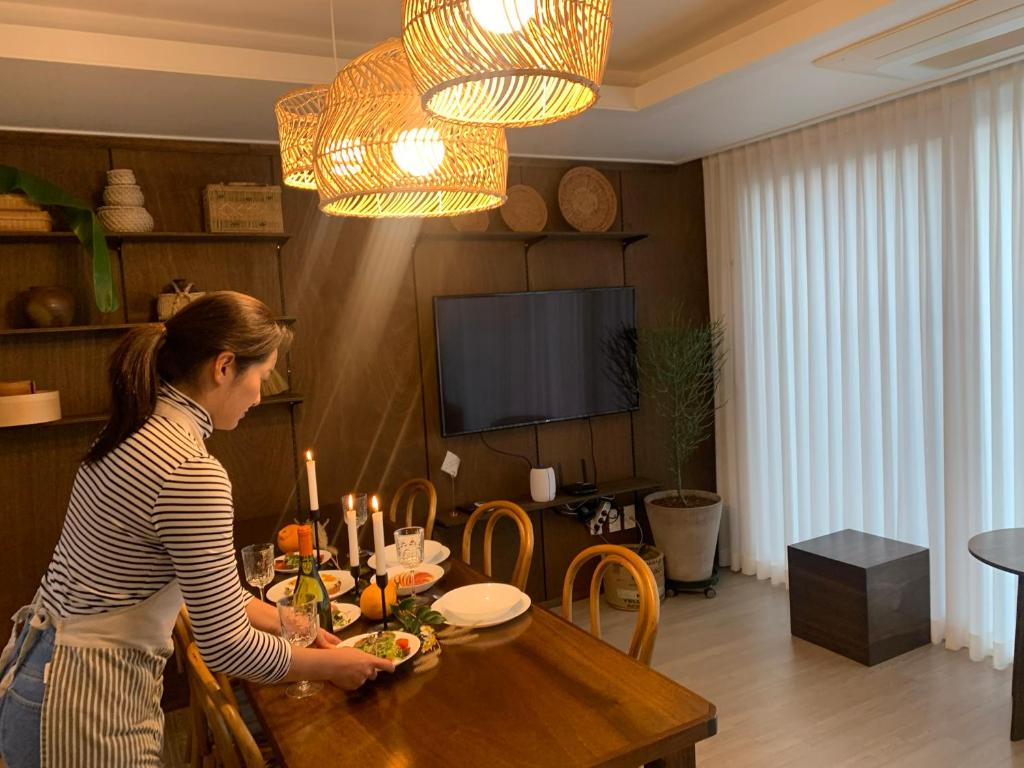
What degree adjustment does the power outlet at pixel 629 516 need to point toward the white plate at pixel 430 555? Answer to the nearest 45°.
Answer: approximately 45° to its right

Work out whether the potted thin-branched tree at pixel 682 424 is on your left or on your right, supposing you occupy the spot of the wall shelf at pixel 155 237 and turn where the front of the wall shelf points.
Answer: on your left

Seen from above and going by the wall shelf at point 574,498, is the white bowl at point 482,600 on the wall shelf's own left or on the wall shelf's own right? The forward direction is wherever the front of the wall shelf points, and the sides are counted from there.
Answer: on the wall shelf's own right

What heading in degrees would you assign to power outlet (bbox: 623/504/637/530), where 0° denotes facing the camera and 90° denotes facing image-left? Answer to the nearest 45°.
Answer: approximately 315°

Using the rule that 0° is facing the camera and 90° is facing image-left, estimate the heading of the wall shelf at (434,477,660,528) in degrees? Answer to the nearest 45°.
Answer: approximately 315°

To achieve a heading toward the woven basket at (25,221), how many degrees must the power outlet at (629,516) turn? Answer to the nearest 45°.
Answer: approximately 90° to its right
